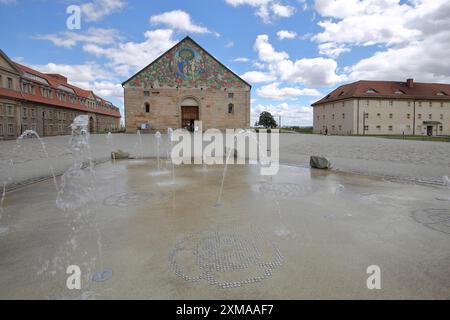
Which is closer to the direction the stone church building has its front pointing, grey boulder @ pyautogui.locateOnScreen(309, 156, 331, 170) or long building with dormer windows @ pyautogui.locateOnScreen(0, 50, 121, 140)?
the grey boulder

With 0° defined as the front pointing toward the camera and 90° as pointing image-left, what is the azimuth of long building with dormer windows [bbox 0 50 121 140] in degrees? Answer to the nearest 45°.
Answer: approximately 315°

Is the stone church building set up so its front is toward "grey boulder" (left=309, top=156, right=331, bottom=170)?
yes

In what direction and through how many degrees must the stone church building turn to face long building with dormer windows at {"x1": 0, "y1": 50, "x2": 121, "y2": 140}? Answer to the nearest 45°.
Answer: approximately 90° to its right

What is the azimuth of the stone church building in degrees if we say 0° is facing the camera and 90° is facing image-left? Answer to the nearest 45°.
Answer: approximately 0°
